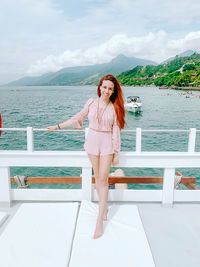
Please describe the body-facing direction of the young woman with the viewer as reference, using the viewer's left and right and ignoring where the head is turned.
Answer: facing the viewer
